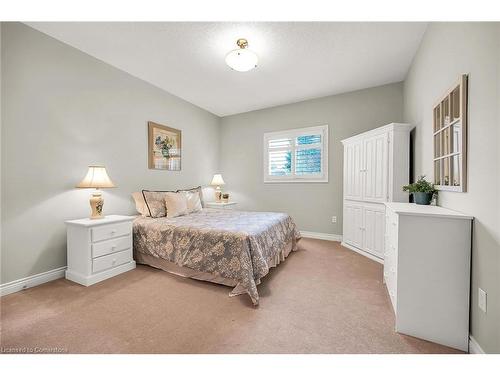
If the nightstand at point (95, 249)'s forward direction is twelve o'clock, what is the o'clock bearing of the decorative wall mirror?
The decorative wall mirror is roughly at 12 o'clock from the nightstand.

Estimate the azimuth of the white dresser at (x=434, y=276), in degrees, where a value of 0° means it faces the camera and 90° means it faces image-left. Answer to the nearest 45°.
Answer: approximately 90°

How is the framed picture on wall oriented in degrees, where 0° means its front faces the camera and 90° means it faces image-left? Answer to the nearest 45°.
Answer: approximately 315°

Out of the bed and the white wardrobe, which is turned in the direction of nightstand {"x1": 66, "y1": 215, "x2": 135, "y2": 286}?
the white wardrobe

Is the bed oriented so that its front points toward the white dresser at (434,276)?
yes

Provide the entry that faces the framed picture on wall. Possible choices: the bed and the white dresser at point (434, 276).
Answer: the white dresser

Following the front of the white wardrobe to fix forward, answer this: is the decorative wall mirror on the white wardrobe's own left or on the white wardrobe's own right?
on the white wardrobe's own left

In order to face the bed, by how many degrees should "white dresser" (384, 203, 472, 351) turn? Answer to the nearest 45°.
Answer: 0° — it already faces it

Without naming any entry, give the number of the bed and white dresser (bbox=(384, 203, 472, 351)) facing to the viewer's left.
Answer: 1

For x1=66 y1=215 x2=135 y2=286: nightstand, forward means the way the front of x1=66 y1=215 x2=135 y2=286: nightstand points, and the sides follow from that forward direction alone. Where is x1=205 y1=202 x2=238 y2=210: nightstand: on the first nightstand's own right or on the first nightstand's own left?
on the first nightstand's own left

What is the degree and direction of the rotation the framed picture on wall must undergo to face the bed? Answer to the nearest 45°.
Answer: approximately 45° to its right
